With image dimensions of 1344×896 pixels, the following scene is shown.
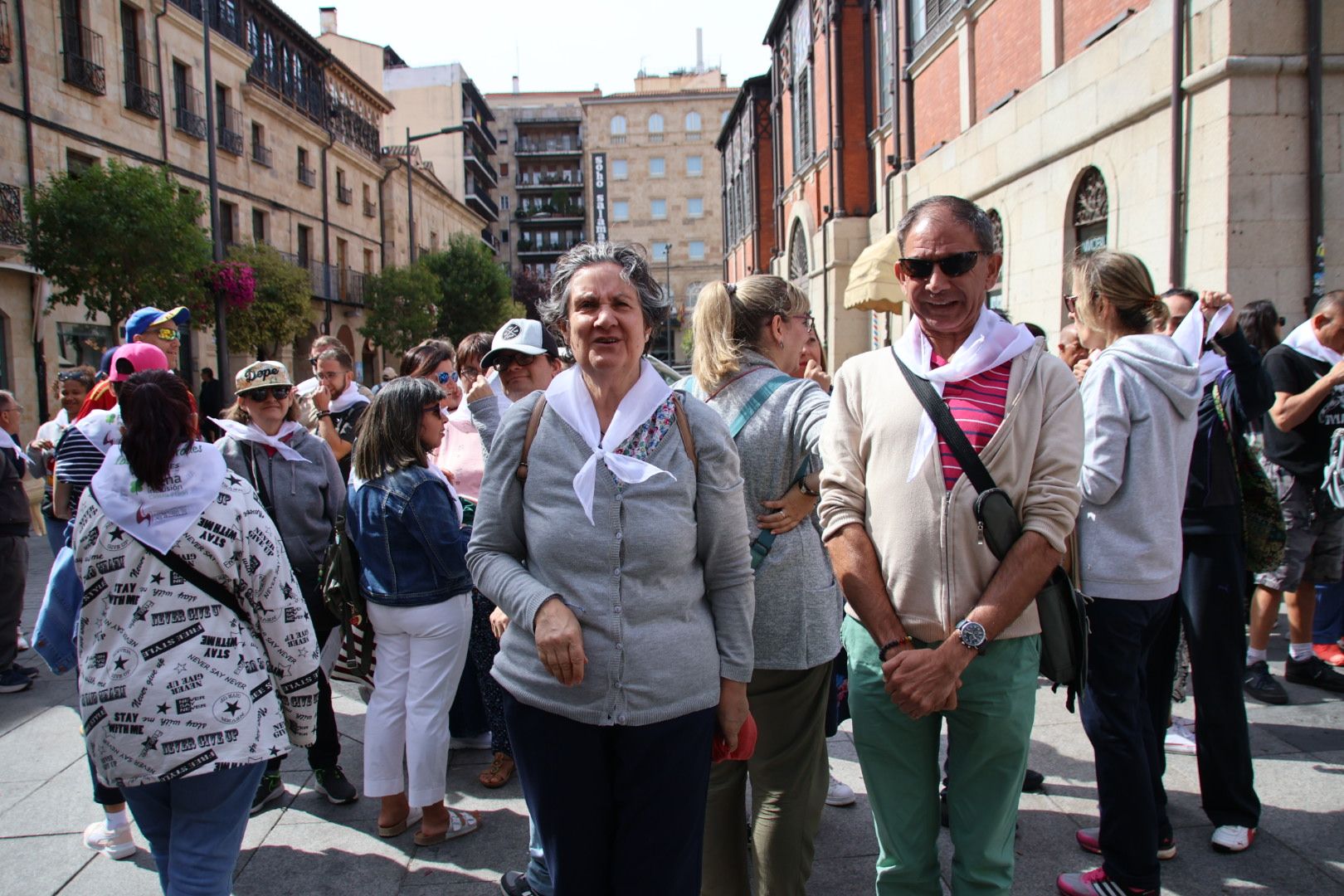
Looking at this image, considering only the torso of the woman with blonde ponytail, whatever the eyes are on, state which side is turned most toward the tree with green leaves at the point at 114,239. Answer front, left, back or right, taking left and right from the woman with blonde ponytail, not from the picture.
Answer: left

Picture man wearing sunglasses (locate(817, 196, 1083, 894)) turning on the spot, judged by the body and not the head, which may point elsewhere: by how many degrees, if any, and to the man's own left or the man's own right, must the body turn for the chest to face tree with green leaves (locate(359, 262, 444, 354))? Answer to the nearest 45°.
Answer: approximately 135° to the man's own right

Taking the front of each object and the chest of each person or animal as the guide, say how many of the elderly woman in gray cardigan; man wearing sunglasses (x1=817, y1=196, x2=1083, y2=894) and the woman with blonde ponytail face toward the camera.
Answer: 2

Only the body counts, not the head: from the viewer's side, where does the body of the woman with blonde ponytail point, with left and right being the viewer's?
facing away from the viewer and to the right of the viewer

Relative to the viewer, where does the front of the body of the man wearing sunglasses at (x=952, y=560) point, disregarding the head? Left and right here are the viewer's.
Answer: facing the viewer

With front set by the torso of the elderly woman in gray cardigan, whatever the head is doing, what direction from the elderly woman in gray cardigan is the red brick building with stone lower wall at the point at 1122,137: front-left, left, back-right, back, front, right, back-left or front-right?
back-left

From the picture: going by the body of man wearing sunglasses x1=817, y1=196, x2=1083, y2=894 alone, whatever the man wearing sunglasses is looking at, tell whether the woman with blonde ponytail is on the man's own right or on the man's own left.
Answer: on the man's own right

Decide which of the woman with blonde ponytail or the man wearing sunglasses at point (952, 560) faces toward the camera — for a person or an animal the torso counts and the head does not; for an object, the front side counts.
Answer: the man wearing sunglasses

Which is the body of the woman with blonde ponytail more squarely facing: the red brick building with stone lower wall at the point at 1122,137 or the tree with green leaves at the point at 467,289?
the red brick building with stone lower wall

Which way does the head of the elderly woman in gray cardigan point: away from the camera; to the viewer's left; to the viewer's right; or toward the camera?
toward the camera

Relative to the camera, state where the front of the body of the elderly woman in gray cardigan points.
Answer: toward the camera

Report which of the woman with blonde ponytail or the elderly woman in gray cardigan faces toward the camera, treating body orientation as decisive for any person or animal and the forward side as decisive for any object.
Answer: the elderly woman in gray cardigan

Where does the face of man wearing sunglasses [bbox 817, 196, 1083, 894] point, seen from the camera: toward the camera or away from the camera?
toward the camera

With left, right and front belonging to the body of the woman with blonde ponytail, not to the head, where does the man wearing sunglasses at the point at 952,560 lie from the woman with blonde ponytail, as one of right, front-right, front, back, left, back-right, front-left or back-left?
right

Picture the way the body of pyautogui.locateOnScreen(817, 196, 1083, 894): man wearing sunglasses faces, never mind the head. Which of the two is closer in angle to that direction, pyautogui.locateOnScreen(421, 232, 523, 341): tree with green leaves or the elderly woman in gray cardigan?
the elderly woman in gray cardigan
